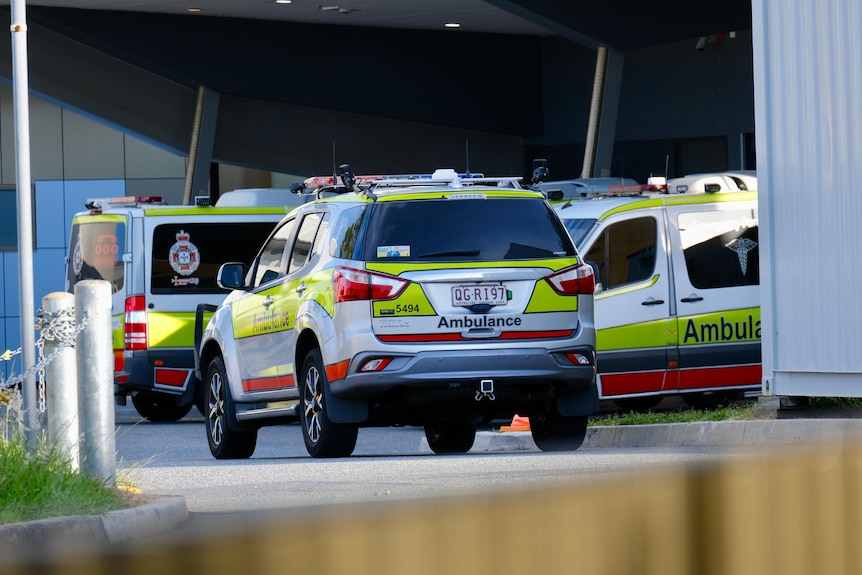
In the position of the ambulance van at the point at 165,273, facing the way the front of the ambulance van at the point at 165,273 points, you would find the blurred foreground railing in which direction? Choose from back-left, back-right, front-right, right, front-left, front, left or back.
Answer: back-right

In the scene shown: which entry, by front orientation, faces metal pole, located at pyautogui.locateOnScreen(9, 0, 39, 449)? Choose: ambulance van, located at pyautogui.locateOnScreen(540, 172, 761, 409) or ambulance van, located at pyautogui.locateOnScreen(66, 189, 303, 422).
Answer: ambulance van, located at pyautogui.locateOnScreen(540, 172, 761, 409)

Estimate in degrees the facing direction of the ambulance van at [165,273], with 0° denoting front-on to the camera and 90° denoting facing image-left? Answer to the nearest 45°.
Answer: approximately 225°

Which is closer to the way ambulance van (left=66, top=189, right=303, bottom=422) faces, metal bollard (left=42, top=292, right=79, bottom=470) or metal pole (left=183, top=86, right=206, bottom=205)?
the metal pole

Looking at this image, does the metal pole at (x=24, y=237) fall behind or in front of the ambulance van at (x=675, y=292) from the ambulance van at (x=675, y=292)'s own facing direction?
in front

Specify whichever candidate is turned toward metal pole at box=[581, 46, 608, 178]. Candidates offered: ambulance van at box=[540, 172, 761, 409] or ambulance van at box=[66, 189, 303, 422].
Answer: ambulance van at box=[66, 189, 303, 422]

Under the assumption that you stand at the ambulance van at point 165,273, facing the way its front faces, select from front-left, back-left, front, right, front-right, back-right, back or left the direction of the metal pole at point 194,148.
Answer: front-left

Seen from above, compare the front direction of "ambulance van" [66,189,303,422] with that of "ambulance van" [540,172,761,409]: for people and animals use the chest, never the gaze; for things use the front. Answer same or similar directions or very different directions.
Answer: very different directions

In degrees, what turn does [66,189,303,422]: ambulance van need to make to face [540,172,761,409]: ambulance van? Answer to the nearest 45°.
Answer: approximately 90° to its right
